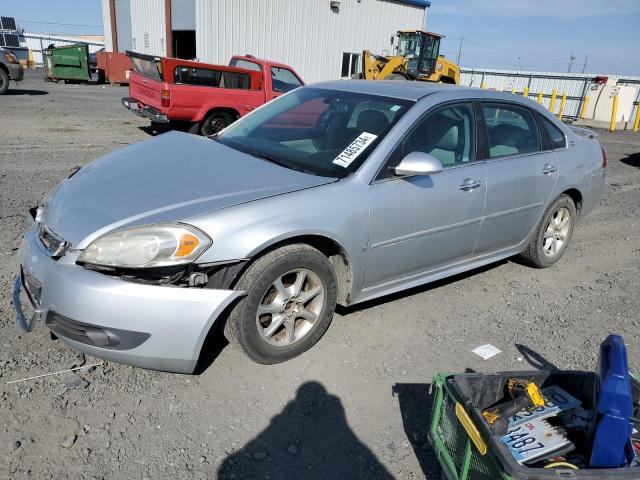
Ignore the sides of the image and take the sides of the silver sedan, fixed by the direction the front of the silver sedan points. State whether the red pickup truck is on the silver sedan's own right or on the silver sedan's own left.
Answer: on the silver sedan's own right

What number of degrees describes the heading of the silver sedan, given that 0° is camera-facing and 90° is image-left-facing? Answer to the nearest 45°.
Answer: approximately 45°

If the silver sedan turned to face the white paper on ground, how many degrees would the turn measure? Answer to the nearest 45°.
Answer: approximately 135° to its left

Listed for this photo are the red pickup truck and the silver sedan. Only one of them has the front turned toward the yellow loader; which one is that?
the red pickup truck

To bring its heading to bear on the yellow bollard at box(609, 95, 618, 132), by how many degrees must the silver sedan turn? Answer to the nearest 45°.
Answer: approximately 180°

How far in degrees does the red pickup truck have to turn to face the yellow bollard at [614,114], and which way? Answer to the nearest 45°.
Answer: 0° — it already faces it

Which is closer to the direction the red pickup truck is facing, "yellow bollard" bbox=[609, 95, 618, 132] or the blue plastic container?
the yellow bollard

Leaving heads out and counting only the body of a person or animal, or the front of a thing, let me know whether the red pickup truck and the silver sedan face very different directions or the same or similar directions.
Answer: very different directions

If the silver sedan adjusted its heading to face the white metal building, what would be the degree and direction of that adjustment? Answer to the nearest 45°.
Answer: approximately 135° to its right

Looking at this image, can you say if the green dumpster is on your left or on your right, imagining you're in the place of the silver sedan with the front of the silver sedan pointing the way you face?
on your right

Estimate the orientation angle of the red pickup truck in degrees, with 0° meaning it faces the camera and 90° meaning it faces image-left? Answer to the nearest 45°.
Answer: approximately 225°

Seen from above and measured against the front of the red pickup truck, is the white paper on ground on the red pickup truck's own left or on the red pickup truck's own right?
on the red pickup truck's own right
